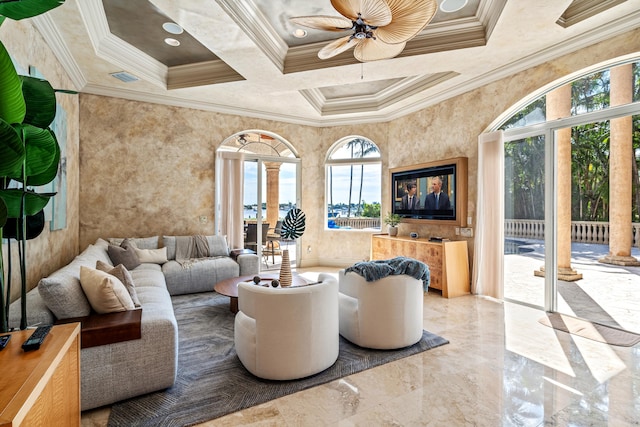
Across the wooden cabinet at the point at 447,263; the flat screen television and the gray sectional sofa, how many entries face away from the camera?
0

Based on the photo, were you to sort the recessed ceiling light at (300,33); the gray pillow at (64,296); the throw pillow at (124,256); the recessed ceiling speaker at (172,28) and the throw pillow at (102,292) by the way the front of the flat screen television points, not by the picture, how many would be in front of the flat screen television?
5

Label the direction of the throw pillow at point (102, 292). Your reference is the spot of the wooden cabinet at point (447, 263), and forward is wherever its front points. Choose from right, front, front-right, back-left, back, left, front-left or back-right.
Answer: front

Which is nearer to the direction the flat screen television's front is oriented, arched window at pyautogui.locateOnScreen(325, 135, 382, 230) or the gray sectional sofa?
the gray sectional sofa

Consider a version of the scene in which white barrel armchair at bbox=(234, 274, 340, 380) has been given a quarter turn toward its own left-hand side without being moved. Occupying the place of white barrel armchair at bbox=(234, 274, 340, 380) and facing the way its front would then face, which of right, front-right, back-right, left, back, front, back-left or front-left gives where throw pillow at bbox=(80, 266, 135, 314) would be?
front-right

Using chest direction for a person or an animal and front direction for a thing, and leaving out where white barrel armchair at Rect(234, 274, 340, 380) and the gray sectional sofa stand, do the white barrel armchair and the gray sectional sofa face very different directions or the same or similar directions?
very different directions

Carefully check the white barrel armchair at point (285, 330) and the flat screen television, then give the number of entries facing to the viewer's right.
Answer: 0

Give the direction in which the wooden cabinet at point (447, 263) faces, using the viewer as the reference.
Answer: facing the viewer and to the left of the viewer

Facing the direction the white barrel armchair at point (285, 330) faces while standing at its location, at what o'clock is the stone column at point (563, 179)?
The stone column is roughly at 4 o'clock from the white barrel armchair.

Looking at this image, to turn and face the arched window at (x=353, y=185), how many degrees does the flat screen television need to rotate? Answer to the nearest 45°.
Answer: approximately 90° to its right

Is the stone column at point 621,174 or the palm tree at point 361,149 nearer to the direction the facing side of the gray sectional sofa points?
the stone column

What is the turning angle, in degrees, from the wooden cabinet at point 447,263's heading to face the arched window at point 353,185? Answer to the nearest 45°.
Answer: approximately 90° to its right

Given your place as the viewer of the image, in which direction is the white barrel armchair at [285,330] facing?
facing away from the viewer and to the left of the viewer

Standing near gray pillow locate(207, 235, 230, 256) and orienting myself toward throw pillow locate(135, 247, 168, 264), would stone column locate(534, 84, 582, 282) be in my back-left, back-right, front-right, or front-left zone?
back-left

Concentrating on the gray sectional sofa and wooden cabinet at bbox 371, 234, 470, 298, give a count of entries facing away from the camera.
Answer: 0

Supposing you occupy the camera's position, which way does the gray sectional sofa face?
facing the viewer and to the right of the viewer
